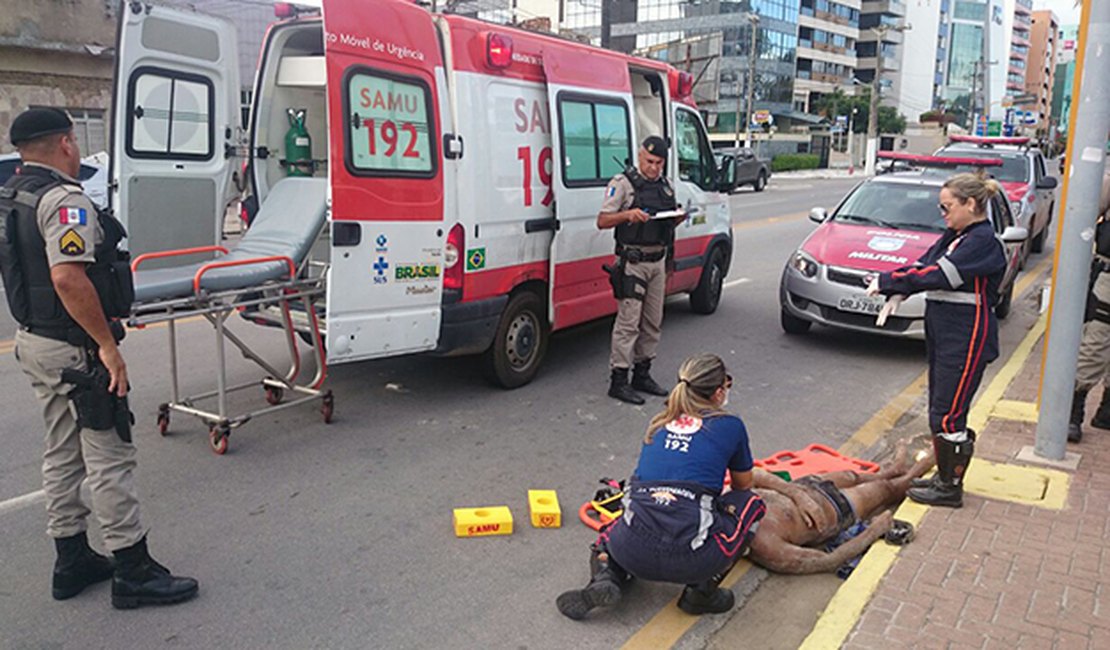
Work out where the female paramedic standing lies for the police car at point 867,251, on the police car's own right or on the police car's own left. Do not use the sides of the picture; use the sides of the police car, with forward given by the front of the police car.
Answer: on the police car's own left

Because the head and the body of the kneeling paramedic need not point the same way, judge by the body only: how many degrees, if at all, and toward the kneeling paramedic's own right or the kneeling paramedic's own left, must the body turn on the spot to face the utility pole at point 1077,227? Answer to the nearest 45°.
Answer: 0° — they already face it

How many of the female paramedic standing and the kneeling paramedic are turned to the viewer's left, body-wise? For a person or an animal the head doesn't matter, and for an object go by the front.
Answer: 1

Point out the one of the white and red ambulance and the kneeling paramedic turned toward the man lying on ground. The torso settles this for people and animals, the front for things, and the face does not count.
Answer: the kneeling paramedic

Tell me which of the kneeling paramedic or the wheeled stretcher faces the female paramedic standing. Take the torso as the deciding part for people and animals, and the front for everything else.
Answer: the kneeling paramedic

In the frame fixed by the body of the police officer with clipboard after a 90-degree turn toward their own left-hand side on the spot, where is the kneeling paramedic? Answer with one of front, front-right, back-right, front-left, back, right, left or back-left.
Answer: back-right

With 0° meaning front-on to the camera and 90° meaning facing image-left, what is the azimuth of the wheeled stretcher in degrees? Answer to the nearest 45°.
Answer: approximately 45°

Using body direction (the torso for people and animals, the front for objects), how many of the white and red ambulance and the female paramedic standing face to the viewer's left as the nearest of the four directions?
1

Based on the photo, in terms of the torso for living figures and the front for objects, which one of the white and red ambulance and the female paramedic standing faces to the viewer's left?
the female paramedic standing

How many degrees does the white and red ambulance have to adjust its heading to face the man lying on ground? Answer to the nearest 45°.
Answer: approximately 90° to its right

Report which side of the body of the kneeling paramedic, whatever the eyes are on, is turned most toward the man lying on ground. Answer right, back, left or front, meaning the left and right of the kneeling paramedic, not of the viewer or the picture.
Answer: front

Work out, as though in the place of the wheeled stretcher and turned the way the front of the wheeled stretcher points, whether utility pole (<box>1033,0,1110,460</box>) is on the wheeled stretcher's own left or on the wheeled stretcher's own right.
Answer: on the wheeled stretcher's own left

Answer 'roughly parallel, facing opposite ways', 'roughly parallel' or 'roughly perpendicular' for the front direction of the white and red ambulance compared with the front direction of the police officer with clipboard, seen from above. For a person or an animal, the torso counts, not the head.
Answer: roughly perpendicular

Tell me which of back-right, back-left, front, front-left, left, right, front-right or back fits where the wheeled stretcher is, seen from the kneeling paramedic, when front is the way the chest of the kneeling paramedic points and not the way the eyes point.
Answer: left

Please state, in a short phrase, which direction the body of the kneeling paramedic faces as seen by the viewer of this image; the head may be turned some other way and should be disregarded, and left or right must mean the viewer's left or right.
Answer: facing away from the viewer and to the right of the viewer
